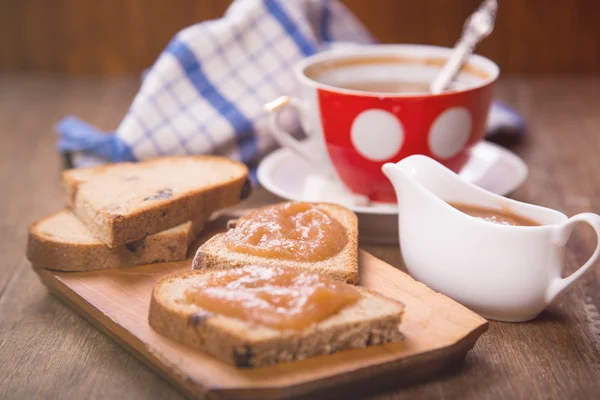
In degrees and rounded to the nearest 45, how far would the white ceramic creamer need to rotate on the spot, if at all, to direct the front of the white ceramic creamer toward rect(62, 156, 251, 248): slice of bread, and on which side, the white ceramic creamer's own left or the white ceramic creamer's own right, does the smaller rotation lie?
0° — it already faces it

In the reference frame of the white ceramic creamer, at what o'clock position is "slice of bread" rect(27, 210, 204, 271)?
The slice of bread is roughly at 12 o'clock from the white ceramic creamer.

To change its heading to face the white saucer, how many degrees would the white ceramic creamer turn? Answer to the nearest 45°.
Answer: approximately 45° to its right

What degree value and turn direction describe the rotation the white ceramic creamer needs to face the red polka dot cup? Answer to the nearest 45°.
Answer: approximately 45° to its right

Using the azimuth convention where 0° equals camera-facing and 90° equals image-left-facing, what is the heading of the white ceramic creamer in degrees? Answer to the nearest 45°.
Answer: approximately 90°
